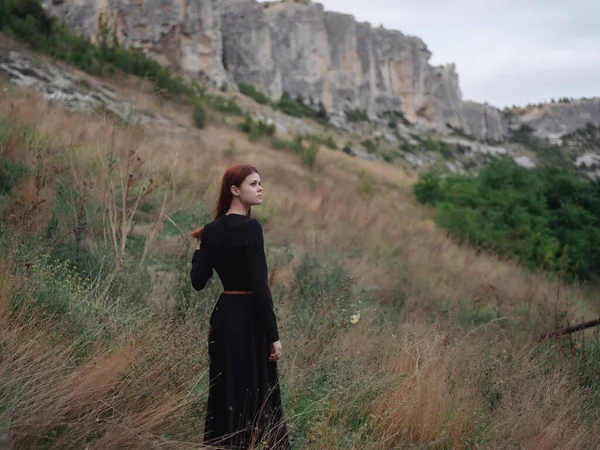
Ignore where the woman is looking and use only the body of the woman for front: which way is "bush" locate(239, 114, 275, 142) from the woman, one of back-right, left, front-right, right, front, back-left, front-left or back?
front-left

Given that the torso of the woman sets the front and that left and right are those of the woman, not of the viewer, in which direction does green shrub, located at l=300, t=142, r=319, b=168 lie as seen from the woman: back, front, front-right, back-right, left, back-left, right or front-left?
front-left

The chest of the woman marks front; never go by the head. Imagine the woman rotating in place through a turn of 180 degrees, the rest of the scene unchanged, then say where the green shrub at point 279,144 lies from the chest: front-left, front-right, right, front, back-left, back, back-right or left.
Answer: back-right

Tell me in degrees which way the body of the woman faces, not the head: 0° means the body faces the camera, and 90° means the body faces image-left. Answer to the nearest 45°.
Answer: approximately 225°
